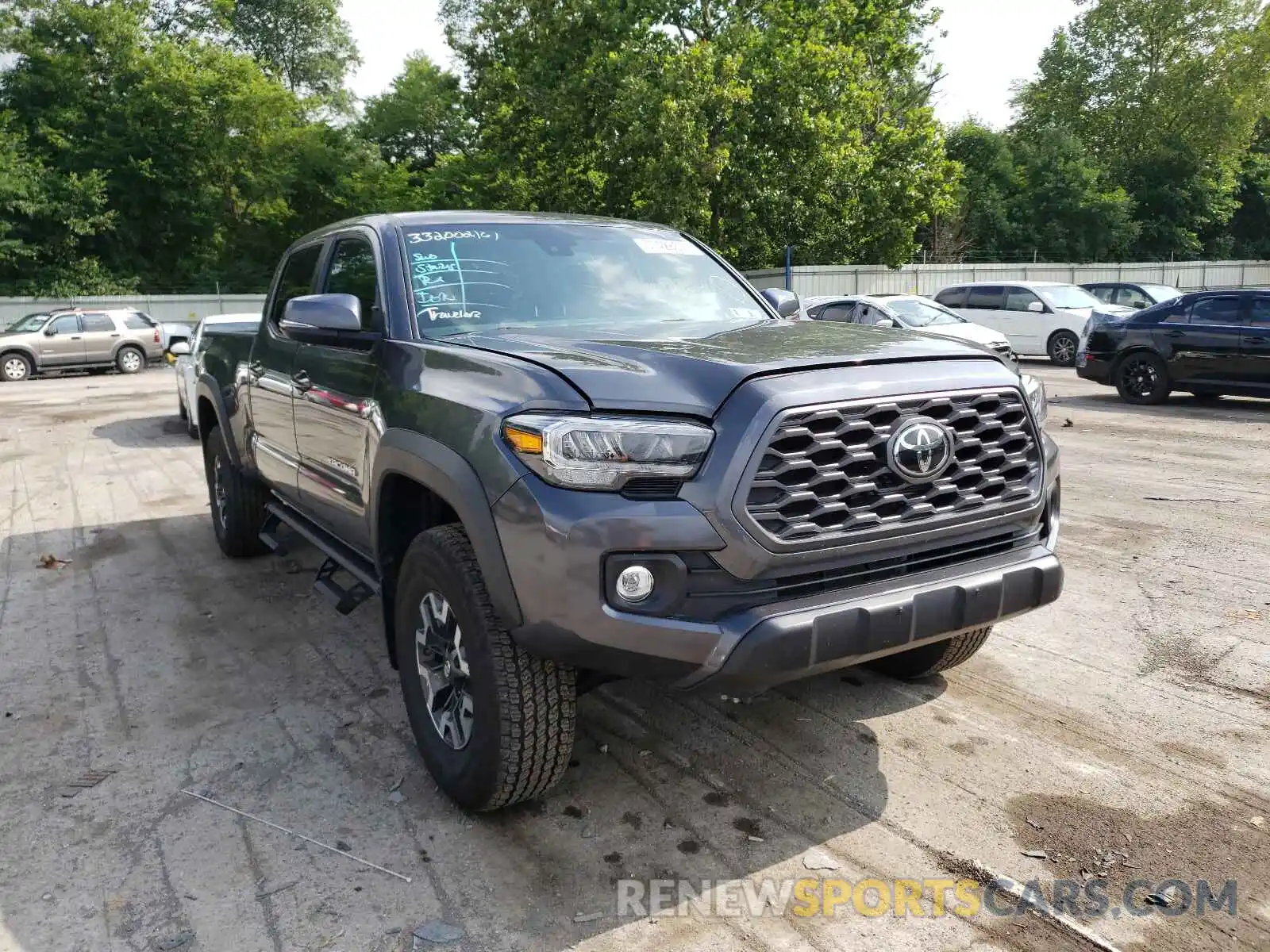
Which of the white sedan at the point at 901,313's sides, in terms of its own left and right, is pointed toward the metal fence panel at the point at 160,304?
back

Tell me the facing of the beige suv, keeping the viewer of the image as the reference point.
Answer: facing to the left of the viewer

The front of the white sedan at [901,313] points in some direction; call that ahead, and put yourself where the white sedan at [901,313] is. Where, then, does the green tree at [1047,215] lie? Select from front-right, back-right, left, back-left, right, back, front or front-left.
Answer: back-left

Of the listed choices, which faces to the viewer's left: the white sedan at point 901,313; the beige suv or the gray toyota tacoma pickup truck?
the beige suv

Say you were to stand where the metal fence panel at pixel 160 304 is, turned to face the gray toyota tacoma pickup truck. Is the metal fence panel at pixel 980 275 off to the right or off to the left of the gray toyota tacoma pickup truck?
left

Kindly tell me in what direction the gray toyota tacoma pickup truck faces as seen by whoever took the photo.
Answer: facing the viewer and to the right of the viewer

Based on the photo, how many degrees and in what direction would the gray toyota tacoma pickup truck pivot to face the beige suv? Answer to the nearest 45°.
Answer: approximately 180°

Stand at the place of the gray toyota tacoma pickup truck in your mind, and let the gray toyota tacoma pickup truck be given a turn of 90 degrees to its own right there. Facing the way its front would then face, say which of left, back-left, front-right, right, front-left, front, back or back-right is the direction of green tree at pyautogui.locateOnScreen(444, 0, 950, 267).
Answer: back-right
